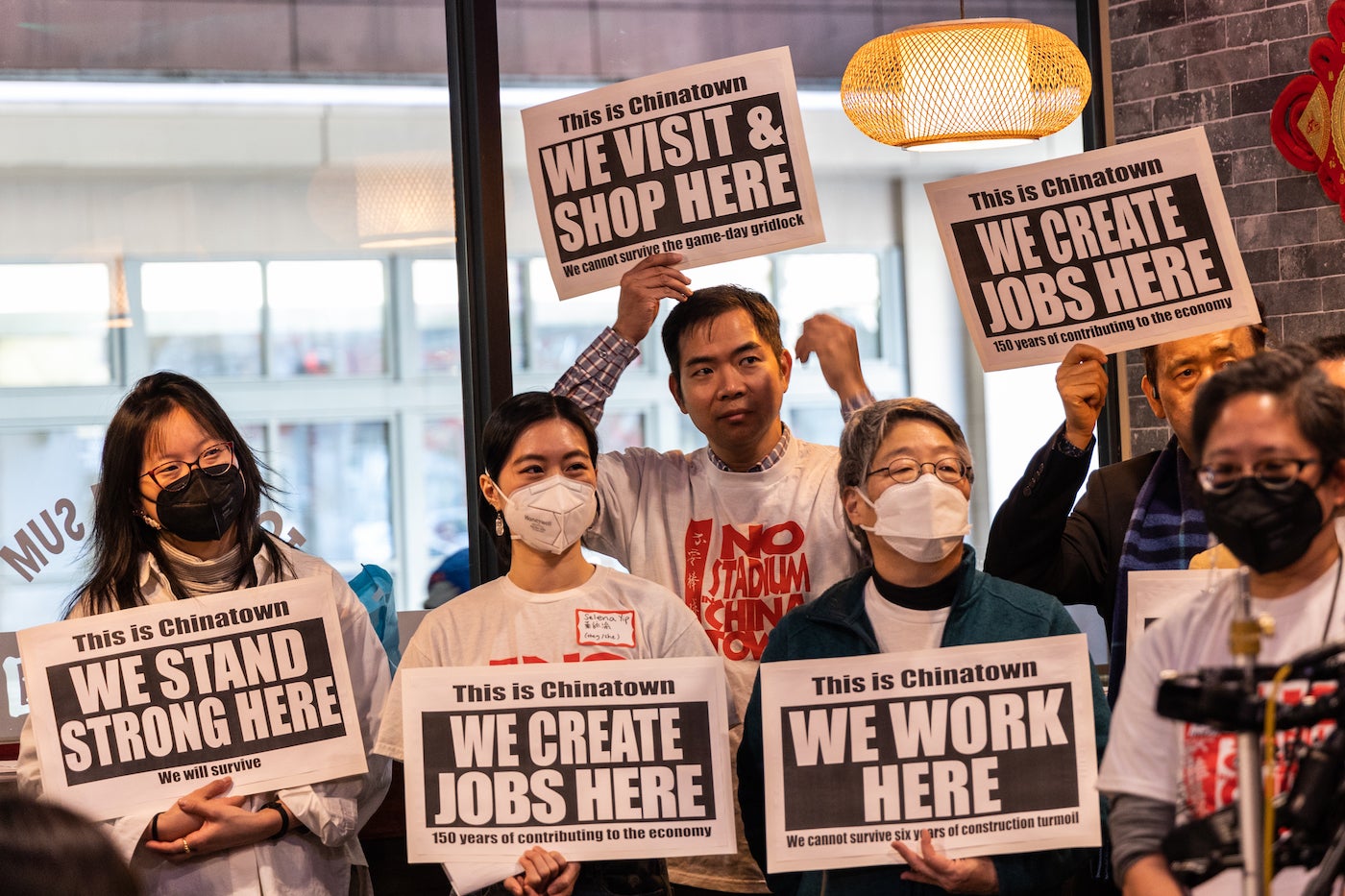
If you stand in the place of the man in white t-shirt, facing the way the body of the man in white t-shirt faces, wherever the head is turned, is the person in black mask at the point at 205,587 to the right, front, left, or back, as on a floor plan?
right

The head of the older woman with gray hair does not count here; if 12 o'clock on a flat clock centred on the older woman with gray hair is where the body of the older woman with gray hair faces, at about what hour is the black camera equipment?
The black camera equipment is roughly at 11 o'clock from the older woman with gray hair.

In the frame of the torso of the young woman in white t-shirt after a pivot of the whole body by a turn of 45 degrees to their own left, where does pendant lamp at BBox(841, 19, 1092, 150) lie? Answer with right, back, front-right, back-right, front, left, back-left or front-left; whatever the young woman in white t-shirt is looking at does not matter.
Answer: left

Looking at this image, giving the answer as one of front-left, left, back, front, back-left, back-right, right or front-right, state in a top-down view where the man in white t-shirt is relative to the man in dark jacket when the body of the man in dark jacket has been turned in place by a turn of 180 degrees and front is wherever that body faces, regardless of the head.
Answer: left

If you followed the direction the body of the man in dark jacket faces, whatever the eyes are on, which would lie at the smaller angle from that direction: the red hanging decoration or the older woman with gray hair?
the older woman with gray hair

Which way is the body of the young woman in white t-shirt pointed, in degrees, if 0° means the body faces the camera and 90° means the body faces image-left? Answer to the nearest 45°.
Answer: approximately 0°

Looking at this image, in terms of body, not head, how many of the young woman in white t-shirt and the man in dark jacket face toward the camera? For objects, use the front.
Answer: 2

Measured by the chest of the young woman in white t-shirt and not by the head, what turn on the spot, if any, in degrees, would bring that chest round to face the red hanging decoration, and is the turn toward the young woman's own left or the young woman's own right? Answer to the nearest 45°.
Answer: approximately 135° to the young woman's own left

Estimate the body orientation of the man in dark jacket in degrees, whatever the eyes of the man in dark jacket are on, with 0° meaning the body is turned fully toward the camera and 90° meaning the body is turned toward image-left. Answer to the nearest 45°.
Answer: approximately 0°

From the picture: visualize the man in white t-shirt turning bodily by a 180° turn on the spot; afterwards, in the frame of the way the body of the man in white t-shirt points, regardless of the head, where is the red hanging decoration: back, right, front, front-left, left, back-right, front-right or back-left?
front-right

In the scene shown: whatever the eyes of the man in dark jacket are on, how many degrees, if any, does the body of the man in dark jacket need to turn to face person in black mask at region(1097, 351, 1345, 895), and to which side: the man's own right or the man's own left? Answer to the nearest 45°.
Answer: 0° — they already face them

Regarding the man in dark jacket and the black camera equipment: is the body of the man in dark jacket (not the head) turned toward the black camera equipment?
yes
